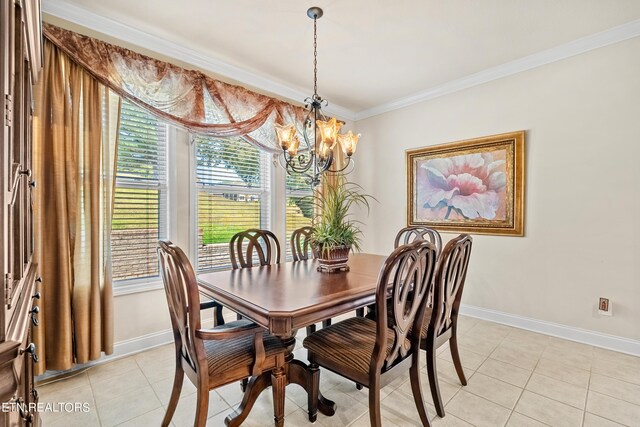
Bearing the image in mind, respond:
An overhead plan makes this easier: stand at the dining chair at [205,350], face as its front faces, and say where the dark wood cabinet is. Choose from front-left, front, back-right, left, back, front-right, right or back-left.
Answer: back

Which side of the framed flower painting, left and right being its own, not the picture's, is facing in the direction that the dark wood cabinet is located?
front

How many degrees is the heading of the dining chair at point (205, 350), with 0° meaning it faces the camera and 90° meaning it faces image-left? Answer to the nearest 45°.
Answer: approximately 225°

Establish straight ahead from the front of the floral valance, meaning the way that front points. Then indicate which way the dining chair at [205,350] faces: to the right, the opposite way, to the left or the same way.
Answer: to the left

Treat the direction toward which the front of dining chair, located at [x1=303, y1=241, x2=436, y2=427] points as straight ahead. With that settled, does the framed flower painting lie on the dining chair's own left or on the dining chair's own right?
on the dining chair's own right

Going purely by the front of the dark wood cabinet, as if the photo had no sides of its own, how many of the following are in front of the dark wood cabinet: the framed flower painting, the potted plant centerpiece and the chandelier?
3

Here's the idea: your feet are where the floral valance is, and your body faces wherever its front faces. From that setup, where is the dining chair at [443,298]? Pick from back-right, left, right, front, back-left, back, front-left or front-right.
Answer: front

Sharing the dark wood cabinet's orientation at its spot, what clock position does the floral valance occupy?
The floral valance is roughly at 10 o'clock from the dark wood cabinet.

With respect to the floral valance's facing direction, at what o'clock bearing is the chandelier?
The chandelier is roughly at 12 o'clock from the floral valance.

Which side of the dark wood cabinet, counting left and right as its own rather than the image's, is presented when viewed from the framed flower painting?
front

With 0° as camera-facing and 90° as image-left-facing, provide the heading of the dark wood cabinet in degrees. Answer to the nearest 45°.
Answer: approximately 270°

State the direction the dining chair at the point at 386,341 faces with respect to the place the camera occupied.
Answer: facing away from the viewer and to the left of the viewer

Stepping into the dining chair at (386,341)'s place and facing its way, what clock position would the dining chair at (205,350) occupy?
the dining chair at (205,350) is roughly at 10 o'clock from the dining chair at (386,341).

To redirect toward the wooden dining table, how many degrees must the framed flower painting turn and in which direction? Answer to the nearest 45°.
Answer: approximately 45° to its left

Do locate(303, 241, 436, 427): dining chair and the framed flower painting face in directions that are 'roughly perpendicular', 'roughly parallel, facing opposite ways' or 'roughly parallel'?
roughly perpendicular
